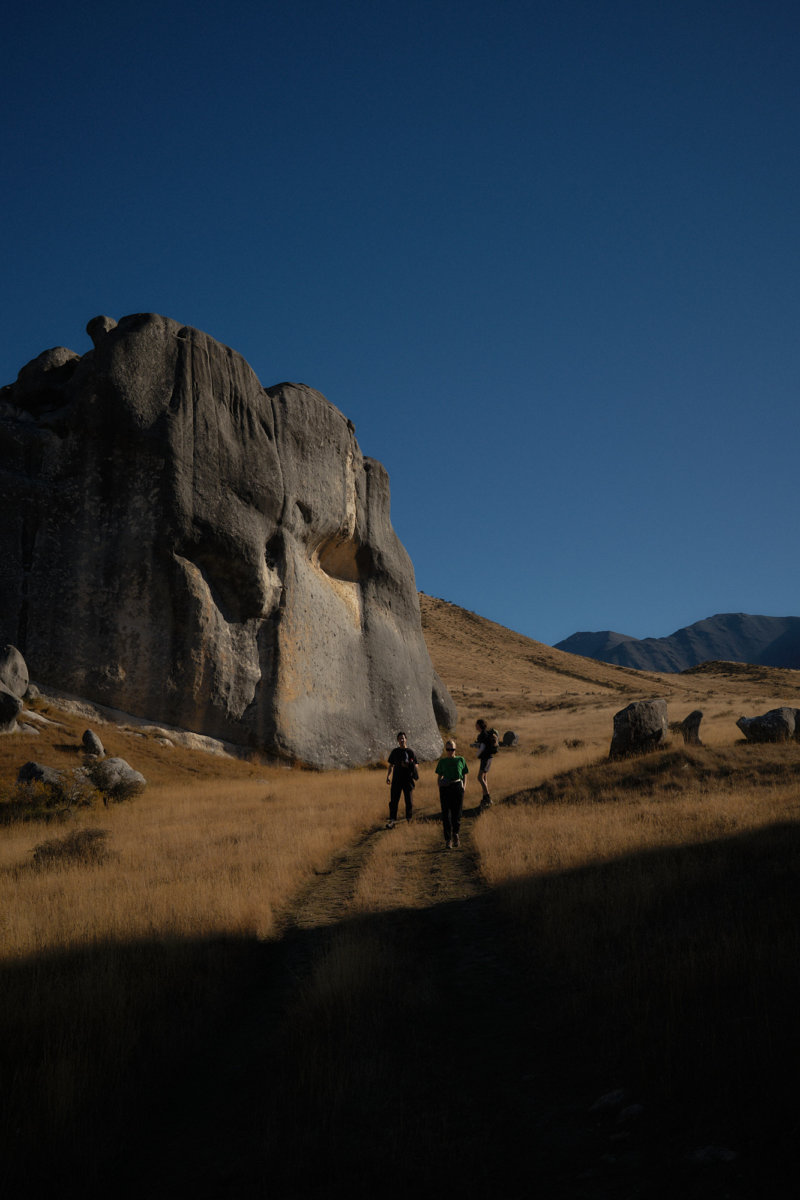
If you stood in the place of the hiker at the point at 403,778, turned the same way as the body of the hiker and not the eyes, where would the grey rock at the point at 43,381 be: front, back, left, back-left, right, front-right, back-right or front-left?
back-right

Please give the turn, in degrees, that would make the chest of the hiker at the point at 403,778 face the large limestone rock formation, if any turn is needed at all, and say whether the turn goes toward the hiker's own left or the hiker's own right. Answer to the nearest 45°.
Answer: approximately 135° to the hiker's own right

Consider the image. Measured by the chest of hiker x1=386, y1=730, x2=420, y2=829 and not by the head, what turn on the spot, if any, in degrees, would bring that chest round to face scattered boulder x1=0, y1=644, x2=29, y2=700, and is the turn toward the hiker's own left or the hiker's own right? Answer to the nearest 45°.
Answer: approximately 135° to the hiker's own right

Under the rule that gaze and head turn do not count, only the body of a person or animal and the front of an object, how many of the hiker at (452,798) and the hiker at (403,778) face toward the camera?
2

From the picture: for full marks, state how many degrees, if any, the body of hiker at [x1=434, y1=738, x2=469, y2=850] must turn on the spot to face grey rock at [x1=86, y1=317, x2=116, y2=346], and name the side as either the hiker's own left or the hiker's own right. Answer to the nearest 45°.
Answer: approximately 135° to the hiker's own right

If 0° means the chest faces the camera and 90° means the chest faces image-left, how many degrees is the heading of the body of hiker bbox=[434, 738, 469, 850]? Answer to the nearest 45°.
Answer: approximately 0°

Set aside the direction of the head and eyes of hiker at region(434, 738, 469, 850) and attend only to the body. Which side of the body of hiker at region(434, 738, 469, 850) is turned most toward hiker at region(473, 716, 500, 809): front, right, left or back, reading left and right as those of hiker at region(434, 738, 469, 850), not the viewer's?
back

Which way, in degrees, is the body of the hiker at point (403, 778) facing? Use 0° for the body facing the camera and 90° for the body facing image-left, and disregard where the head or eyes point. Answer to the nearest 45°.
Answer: approximately 0°
